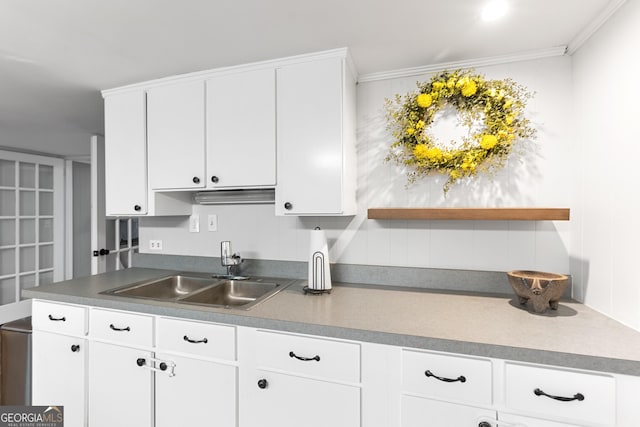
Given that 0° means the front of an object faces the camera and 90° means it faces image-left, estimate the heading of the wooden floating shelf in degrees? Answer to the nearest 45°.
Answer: approximately 0°

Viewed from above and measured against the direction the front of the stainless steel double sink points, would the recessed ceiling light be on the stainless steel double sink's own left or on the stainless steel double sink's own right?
on the stainless steel double sink's own left

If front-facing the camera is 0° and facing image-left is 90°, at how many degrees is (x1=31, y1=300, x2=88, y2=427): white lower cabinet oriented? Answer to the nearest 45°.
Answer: approximately 45°

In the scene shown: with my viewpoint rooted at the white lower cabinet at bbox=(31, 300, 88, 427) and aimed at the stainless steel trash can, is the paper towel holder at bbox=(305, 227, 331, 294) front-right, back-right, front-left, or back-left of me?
back-right

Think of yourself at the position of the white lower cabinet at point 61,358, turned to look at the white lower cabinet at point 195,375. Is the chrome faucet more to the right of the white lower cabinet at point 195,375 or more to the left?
left

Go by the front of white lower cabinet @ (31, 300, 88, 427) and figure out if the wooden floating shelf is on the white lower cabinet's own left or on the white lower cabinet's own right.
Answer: on the white lower cabinet's own left

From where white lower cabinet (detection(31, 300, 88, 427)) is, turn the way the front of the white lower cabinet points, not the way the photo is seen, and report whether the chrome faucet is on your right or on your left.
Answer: on your left

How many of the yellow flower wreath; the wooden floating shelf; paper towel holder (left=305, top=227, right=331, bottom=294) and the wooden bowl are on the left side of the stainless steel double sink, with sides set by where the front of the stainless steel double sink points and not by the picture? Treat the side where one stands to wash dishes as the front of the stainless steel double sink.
4

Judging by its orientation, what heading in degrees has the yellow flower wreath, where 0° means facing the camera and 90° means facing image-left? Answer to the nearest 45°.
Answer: approximately 0°

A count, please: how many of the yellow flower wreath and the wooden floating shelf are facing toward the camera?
2
